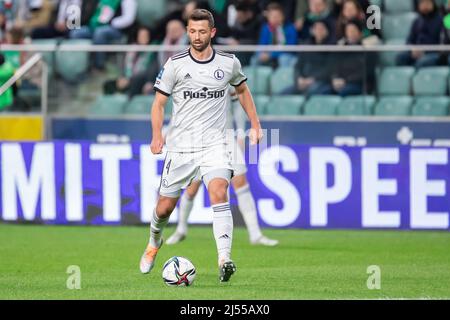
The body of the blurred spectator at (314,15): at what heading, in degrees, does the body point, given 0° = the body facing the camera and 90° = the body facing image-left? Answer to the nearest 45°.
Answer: approximately 0°

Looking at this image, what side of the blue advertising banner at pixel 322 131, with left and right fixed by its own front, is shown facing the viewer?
front

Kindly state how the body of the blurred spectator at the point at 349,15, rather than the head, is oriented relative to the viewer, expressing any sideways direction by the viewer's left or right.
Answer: facing the viewer

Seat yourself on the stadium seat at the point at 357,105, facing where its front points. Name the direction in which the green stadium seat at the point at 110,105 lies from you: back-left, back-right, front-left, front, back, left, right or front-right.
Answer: right

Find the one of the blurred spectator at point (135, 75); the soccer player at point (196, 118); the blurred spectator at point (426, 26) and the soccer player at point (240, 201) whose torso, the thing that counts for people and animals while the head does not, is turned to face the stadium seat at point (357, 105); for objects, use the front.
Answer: the blurred spectator at point (426, 26)

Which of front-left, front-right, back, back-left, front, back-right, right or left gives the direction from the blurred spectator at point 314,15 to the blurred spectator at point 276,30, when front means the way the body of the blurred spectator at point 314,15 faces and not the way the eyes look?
right

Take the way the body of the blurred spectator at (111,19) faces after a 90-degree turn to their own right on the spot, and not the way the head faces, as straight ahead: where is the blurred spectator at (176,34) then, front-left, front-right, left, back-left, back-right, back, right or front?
back

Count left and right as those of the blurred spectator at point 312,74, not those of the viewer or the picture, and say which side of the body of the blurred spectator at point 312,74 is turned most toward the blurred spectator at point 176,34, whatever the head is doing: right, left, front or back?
right

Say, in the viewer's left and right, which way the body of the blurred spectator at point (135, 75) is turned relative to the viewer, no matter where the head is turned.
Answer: facing the viewer and to the left of the viewer

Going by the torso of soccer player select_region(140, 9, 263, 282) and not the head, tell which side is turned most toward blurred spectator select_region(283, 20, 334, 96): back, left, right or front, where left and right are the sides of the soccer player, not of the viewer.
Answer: back

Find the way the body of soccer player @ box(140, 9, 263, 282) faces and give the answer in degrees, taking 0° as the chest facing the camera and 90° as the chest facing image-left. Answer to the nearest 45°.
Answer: approximately 0°
